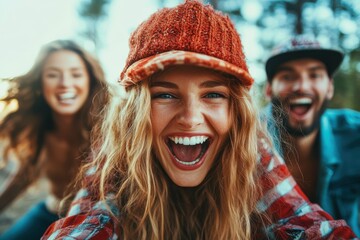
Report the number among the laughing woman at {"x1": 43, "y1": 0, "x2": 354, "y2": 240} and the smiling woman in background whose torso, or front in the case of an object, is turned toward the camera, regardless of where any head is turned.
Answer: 2

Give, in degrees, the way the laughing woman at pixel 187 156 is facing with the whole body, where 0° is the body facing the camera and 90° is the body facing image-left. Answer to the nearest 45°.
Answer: approximately 0°

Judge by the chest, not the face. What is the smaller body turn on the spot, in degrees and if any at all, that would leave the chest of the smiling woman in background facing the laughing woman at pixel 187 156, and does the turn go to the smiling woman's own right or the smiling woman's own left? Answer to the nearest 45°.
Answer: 0° — they already face them

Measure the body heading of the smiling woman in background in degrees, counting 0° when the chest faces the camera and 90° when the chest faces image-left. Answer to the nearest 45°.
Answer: approximately 0°

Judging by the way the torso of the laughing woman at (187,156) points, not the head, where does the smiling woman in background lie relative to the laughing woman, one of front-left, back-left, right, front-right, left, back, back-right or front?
back-right
